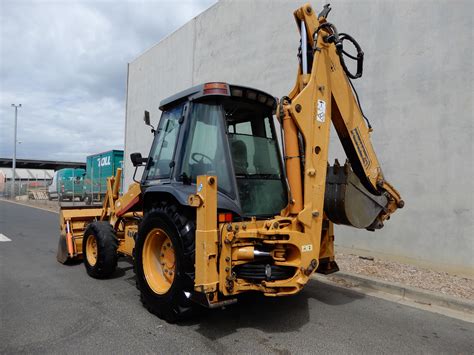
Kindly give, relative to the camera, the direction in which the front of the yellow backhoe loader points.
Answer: facing away from the viewer and to the left of the viewer

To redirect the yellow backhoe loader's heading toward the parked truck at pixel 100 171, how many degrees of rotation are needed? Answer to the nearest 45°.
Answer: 0° — it already faces it
